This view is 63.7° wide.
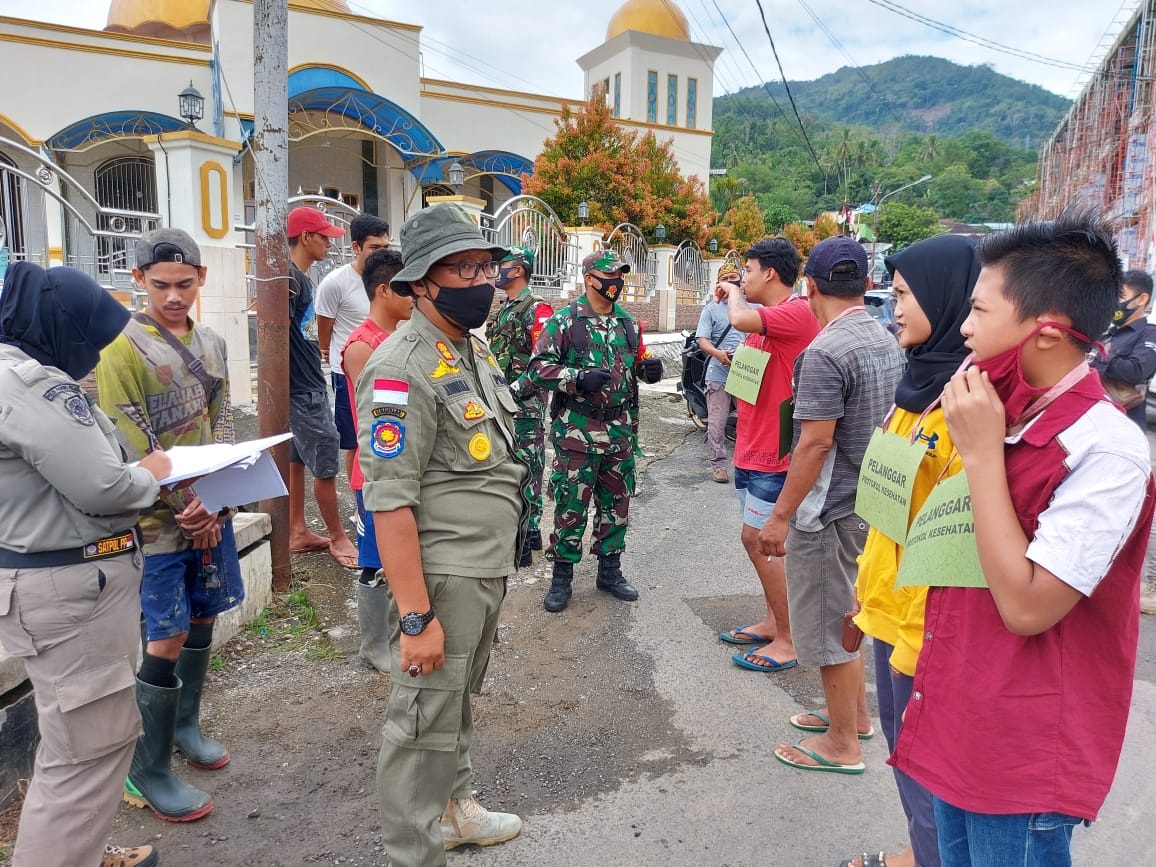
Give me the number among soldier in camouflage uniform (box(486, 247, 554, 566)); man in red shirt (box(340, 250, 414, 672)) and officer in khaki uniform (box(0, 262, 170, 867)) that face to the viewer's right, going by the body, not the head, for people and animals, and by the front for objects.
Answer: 2

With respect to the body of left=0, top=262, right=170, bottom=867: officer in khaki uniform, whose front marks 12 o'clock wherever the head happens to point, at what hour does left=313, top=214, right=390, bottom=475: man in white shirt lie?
The man in white shirt is roughly at 10 o'clock from the officer in khaki uniform.

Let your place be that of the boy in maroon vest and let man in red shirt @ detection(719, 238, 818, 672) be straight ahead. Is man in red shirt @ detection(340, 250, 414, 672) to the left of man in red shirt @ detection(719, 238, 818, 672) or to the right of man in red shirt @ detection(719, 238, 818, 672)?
left

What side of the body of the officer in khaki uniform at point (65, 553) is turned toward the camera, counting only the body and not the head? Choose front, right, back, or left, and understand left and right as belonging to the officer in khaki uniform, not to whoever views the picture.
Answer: right

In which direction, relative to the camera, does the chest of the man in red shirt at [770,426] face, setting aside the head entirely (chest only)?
to the viewer's left

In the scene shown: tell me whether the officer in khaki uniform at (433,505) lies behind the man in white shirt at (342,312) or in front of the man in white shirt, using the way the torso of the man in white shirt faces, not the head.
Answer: in front

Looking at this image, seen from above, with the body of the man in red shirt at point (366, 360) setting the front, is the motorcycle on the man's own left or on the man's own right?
on the man's own left

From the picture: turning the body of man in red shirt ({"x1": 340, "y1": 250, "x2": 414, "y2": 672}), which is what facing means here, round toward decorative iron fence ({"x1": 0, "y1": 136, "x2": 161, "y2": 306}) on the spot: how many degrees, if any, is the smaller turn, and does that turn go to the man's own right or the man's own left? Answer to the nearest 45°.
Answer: approximately 135° to the man's own left

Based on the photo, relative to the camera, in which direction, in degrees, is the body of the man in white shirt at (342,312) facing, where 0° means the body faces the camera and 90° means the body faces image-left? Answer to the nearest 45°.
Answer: approximately 315°

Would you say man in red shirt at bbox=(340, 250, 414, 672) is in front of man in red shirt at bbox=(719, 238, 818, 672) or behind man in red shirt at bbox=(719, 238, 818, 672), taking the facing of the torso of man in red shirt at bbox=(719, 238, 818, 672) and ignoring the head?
in front

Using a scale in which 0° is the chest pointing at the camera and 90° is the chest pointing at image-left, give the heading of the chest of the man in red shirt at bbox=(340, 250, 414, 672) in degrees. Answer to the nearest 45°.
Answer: approximately 270°

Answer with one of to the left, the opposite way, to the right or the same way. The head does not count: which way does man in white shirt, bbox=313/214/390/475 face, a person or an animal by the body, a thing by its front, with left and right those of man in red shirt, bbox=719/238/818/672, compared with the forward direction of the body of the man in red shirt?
the opposite way

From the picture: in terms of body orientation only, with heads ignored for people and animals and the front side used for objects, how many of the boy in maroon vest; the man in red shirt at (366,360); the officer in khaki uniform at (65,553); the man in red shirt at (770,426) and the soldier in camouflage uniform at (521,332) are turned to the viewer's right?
2

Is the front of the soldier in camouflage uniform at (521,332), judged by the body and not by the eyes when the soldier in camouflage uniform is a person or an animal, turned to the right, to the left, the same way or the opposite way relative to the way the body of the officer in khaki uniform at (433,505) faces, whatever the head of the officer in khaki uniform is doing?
to the right

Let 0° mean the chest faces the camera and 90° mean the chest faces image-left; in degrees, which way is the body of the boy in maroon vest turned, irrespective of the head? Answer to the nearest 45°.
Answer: approximately 90°

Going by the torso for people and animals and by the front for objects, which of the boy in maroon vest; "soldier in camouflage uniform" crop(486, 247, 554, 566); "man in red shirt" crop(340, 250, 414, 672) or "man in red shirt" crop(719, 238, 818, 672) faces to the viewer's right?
"man in red shirt" crop(340, 250, 414, 672)

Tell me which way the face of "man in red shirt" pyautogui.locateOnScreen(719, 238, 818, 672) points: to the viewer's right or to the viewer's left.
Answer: to the viewer's left

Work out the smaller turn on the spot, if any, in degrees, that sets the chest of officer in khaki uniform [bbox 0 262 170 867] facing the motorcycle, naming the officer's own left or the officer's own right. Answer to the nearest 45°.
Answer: approximately 45° to the officer's own left
